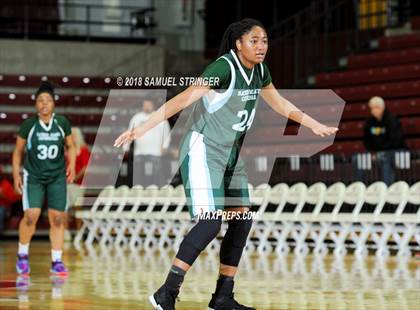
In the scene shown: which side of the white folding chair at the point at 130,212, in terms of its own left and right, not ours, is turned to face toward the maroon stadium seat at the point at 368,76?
back

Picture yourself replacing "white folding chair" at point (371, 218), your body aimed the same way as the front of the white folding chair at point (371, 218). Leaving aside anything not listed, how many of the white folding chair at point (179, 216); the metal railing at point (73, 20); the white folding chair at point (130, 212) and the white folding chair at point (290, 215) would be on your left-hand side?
0

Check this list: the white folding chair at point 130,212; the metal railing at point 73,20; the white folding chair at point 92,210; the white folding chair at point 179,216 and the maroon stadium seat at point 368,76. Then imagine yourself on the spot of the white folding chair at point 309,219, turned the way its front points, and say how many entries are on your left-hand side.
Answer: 0

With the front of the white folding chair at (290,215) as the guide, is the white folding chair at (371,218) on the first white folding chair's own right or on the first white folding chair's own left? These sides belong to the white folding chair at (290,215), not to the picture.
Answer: on the first white folding chair's own left

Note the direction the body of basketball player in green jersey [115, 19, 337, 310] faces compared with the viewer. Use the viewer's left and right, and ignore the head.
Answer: facing the viewer and to the right of the viewer

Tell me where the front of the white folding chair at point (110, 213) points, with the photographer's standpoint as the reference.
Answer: facing the viewer and to the left of the viewer

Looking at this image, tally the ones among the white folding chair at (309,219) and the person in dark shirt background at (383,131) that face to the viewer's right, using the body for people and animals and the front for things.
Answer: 0

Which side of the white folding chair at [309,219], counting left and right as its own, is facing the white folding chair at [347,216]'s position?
left

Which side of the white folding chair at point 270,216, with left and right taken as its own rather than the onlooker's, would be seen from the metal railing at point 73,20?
right

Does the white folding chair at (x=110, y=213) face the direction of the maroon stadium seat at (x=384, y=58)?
no

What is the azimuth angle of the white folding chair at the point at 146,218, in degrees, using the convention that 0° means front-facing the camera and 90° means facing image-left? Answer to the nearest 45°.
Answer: approximately 45°

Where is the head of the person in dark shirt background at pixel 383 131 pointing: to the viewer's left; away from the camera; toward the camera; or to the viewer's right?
toward the camera

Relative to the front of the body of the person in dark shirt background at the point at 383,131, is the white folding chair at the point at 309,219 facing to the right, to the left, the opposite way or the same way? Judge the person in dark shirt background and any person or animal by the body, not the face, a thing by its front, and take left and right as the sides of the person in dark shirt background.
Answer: the same way

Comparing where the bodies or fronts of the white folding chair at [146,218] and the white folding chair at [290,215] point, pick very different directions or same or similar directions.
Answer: same or similar directions

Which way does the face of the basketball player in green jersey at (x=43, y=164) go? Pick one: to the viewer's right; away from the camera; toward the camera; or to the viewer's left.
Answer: toward the camera

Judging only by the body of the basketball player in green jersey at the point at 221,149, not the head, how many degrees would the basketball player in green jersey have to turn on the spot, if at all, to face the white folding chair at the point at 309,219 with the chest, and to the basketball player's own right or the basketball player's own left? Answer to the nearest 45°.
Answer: approximately 135° to the basketball player's own left

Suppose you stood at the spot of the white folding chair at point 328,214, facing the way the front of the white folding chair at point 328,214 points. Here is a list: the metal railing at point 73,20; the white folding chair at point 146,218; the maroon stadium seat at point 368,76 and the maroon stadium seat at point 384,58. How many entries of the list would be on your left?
0

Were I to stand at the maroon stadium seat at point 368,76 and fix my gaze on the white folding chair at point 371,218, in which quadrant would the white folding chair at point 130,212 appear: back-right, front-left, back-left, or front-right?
front-right
